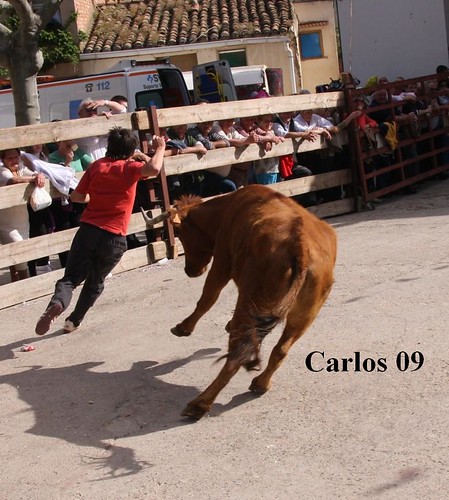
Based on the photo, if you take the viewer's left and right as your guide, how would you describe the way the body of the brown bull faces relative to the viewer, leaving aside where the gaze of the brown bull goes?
facing away from the viewer and to the left of the viewer

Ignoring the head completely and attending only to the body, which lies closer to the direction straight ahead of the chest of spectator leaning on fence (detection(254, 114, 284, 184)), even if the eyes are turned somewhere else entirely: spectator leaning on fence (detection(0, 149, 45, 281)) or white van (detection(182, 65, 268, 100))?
the spectator leaning on fence

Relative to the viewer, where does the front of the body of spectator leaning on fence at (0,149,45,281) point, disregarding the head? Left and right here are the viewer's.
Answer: facing the viewer and to the right of the viewer

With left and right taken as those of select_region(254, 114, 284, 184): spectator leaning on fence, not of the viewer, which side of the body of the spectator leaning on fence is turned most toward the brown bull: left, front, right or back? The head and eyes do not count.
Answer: front

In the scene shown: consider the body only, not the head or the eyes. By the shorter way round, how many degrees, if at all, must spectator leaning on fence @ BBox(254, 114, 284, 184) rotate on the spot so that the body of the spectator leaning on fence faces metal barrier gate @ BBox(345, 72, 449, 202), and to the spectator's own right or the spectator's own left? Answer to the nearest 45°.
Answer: approximately 135° to the spectator's own left

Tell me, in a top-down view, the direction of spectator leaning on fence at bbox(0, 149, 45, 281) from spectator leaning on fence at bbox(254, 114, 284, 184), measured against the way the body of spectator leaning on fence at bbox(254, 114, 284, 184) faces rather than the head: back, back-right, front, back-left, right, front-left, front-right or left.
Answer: front-right

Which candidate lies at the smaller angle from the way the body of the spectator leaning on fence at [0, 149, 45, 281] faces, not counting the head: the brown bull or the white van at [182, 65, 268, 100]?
the brown bull

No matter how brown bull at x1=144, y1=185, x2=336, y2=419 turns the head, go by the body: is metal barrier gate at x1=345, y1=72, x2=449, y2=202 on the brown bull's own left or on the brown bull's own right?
on the brown bull's own right

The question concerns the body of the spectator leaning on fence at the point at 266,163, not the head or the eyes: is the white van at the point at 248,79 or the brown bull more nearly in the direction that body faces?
the brown bull

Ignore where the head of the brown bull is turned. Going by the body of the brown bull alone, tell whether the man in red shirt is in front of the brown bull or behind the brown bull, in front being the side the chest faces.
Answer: in front

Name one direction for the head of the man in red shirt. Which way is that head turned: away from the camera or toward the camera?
away from the camera

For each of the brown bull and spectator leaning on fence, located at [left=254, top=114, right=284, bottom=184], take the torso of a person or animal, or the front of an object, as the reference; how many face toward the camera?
1

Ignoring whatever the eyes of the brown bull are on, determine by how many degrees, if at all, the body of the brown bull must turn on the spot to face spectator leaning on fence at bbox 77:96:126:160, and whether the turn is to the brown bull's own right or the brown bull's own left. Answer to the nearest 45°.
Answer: approximately 45° to the brown bull's own right
